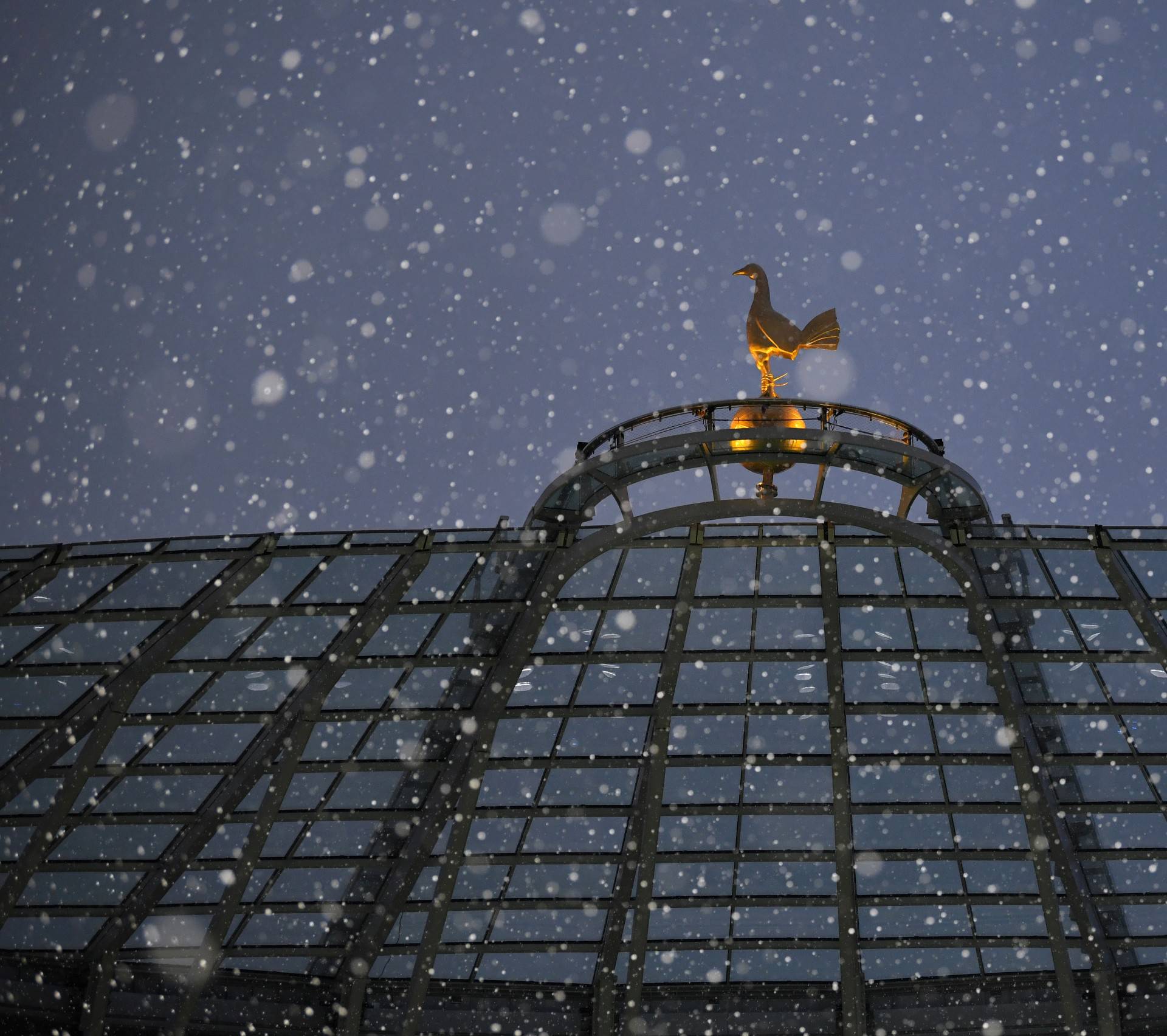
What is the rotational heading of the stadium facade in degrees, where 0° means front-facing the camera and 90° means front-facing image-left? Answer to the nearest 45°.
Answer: approximately 0°
